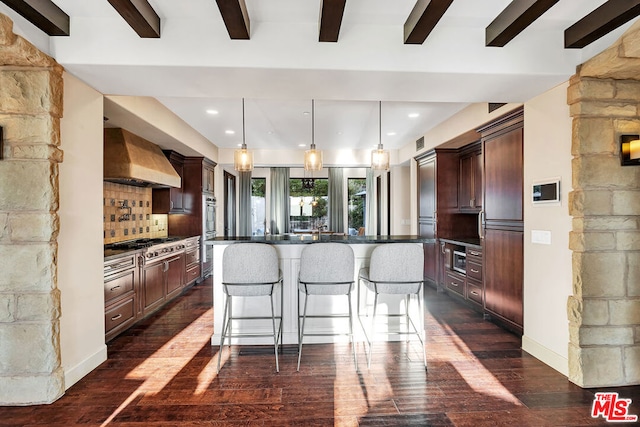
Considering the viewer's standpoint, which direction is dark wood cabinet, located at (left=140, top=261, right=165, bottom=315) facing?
facing the viewer and to the right of the viewer

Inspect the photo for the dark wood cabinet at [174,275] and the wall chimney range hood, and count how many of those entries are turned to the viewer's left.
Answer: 0

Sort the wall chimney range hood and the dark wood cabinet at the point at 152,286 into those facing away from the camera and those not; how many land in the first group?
0

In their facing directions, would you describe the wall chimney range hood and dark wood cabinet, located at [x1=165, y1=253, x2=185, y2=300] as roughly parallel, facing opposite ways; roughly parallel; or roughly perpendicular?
roughly parallel

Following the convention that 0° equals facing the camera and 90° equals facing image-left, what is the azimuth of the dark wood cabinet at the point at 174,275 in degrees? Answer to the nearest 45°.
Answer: approximately 315°

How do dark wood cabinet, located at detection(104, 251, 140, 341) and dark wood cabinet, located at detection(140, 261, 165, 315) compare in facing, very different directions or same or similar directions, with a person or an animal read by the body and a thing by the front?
same or similar directions

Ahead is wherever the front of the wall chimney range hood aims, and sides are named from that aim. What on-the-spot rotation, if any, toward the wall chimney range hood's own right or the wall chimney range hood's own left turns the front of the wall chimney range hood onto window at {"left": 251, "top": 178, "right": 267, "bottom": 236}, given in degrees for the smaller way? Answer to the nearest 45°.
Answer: approximately 90° to the wall chimney range hood's own left

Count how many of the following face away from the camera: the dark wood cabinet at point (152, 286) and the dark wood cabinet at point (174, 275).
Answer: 0

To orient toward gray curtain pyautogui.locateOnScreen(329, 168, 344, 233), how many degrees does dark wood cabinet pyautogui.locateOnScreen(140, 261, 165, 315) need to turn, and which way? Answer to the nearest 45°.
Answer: approximately 90° to its left

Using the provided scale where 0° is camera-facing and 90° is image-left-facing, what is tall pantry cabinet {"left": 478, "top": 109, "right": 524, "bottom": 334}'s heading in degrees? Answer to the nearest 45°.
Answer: approximately 45°

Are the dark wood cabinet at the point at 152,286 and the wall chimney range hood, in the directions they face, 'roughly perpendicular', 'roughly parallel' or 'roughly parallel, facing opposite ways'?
roughly parallel

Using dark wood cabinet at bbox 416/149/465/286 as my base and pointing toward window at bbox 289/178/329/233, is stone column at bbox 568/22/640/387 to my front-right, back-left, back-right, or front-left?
back-left

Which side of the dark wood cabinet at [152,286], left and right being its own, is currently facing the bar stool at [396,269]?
front

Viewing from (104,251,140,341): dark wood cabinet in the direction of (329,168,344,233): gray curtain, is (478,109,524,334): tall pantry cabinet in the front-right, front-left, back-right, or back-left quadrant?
front-right

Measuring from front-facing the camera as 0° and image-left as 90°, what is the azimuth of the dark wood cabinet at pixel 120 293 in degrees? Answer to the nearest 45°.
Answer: approximately 315°

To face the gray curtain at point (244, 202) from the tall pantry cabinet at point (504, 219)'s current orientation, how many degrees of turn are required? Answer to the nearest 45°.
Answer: approximately 90° to its right

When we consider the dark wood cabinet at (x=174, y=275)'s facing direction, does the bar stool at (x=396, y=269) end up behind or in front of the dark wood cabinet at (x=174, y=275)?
in front

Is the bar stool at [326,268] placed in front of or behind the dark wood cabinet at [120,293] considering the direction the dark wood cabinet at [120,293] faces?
in front

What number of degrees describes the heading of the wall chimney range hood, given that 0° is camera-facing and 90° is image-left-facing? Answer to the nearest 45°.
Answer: approximately 315°
